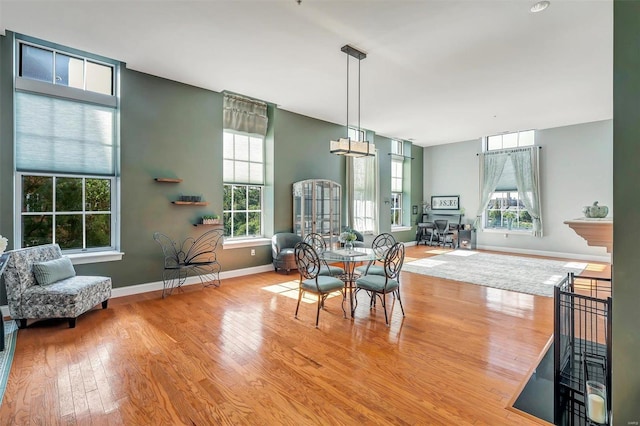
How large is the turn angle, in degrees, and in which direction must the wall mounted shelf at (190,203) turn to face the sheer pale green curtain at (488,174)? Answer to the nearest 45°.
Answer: approximately 90° to its left

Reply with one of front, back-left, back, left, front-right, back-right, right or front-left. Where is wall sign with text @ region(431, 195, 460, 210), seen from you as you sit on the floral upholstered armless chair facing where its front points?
front-left

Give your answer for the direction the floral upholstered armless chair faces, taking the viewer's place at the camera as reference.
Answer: facing the viewer and to the right of the viewer

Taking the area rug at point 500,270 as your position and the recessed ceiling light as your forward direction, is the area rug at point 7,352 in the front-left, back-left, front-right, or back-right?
front-right

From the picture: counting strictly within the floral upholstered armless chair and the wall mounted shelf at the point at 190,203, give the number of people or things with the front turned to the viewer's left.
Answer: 0

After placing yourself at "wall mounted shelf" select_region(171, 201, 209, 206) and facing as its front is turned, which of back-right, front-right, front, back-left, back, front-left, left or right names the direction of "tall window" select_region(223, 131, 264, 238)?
back-left

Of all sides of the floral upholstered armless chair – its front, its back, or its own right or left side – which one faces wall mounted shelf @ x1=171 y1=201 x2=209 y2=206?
left

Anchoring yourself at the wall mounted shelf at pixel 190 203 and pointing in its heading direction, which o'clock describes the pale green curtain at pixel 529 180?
The pale green curtain is roughly at 9 o'clock from the wall mounted shelf.

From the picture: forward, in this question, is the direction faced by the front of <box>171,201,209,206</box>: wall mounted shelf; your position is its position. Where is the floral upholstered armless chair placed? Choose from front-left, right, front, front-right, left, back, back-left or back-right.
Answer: front-right

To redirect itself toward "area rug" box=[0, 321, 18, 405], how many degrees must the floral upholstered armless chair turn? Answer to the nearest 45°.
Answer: approximately 45° to its right

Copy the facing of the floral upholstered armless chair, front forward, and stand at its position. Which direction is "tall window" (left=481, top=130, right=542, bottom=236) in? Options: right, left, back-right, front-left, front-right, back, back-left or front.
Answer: front-left

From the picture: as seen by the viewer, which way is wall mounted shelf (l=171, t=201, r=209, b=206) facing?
toward the camera

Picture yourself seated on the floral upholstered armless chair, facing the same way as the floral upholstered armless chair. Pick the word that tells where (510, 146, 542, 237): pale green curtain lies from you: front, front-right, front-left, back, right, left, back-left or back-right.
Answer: front-left

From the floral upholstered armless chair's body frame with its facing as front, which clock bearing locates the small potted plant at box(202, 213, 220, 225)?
The small potted plant is roughly at 10 o'clock from the floral upholstered armless chair.
